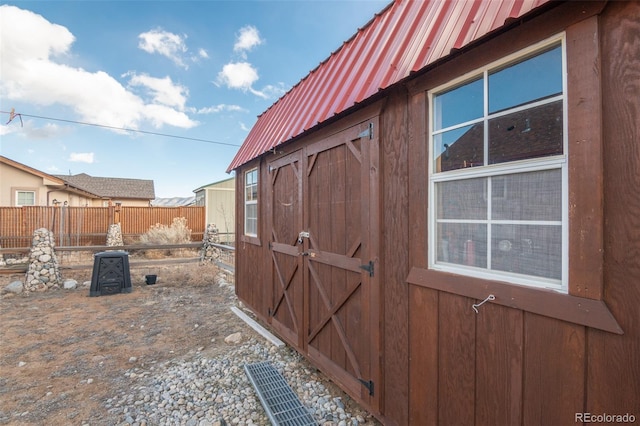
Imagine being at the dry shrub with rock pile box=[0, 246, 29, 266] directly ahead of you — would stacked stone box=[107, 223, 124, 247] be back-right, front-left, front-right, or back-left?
front-right

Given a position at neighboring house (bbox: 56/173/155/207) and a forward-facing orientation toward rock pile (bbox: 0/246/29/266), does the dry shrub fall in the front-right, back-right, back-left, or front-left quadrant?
front-left

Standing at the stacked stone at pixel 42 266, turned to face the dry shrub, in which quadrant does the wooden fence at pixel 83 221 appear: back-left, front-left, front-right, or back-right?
front-left

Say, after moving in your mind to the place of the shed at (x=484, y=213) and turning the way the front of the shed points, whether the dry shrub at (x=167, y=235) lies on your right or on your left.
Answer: on your right

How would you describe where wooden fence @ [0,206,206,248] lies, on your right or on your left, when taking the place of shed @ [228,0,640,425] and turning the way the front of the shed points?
on your right

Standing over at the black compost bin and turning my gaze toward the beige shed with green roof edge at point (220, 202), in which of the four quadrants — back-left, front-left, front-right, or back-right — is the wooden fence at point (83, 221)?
front-left

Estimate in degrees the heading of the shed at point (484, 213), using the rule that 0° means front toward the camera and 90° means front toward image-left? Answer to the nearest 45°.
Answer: approximately 45°

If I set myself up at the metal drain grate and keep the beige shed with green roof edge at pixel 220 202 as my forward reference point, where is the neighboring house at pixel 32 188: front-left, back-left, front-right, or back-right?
front-left

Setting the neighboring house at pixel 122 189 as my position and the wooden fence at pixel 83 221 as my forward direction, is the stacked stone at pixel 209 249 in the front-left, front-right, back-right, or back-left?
front-left

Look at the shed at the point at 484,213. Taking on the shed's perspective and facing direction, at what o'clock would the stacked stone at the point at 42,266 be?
The stacked stone is roughly at 2 o'clock from the shed.

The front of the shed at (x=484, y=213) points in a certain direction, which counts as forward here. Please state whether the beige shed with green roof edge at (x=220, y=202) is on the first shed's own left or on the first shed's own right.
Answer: on the first shed's own right

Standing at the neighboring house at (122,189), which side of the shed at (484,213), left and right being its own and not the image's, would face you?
right

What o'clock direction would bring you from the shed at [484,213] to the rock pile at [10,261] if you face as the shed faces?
The rock pile is roughly at 2 o'clock from the shed.
